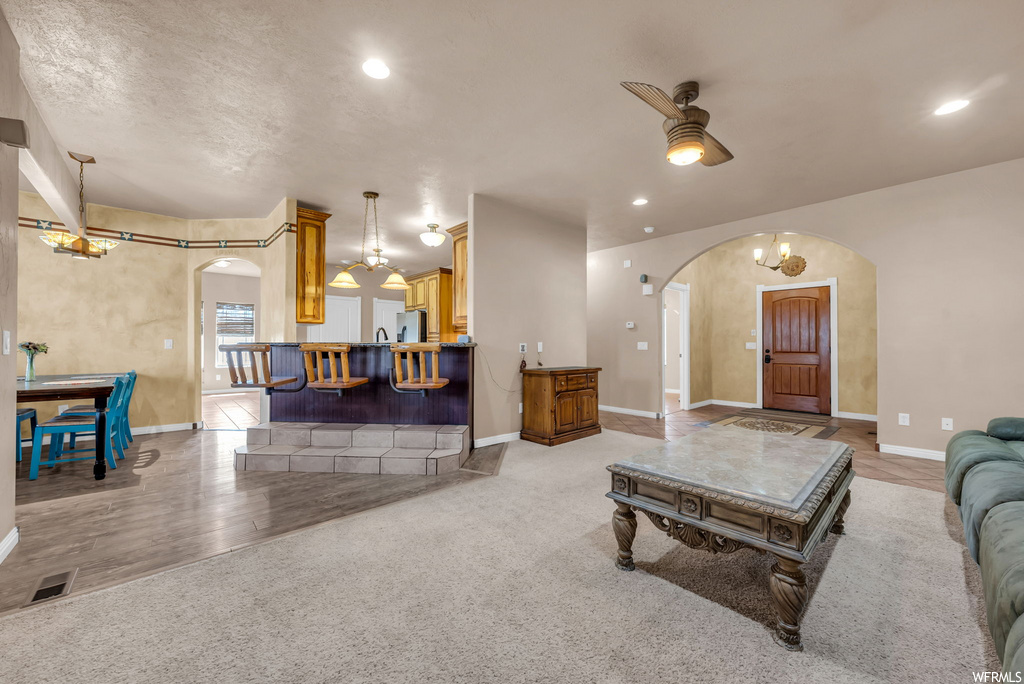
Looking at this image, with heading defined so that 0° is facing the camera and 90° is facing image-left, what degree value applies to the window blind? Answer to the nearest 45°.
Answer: approximately 0°

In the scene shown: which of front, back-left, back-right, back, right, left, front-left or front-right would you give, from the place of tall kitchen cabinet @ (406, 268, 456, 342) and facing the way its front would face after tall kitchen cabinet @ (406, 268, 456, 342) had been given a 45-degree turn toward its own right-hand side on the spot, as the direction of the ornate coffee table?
left

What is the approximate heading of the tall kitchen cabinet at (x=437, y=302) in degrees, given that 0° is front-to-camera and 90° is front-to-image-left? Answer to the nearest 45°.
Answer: approximately 45°

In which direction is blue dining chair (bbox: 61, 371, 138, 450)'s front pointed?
to the viewer's left

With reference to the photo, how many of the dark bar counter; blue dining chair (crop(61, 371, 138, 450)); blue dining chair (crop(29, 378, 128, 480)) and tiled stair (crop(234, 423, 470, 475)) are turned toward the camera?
2

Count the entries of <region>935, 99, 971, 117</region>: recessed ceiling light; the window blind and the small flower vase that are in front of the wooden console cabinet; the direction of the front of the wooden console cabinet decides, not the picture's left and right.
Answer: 1

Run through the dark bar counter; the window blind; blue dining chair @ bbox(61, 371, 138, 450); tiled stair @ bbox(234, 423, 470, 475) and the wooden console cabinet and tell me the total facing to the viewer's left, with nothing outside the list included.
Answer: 1

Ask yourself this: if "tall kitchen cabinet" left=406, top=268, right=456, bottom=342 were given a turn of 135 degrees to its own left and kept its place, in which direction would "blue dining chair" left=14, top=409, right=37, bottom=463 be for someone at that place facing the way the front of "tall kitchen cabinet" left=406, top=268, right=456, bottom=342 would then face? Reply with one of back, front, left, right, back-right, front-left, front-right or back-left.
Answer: back-right

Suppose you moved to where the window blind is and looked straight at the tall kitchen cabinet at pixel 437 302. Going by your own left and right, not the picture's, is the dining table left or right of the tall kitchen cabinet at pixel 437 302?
right

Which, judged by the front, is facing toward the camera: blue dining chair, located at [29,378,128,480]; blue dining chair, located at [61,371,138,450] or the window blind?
the window blind

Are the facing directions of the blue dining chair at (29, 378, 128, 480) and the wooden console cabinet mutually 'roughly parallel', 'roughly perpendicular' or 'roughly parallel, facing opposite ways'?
roughly perpendicular

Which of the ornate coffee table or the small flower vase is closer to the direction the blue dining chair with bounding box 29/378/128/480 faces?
the small flower vase

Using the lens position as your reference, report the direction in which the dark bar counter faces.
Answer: facing the viewer

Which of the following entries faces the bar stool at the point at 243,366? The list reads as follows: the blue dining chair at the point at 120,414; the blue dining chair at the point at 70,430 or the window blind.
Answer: the window blind

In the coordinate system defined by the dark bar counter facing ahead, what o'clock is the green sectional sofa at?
The green sectional sofa is roughly at 11 o'clock from the dark bar counter.
